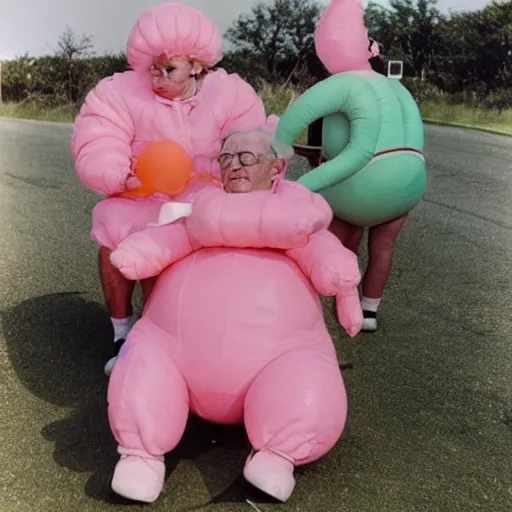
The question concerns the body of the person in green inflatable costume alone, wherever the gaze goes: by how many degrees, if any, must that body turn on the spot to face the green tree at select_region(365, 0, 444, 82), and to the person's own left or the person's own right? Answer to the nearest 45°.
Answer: approximately 45° to the person's own right

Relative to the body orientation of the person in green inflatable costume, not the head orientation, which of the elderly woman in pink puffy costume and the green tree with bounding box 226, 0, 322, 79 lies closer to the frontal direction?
the green tree

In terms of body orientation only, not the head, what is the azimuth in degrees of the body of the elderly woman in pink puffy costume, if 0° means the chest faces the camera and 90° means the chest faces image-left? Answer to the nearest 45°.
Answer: approximately 0°

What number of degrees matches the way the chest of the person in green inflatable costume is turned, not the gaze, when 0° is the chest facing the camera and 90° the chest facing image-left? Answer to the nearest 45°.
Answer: approximately 135°

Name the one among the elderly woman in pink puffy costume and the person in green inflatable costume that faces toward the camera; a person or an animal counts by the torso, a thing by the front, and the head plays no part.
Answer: the elderly woman in pink puffy costume

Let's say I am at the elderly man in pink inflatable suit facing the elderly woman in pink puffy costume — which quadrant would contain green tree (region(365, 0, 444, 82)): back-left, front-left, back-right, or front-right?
front-right

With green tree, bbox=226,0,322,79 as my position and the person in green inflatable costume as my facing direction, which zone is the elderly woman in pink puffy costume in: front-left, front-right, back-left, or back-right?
front-right

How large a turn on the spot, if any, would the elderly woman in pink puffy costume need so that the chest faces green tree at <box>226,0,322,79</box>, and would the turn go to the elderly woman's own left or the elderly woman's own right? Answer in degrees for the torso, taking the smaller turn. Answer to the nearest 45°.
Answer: approximately 135° to the elderly woman's own left

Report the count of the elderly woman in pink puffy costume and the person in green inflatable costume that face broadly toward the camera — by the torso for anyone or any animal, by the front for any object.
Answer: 1

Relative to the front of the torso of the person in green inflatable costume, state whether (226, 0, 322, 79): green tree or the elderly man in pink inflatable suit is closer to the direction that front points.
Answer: the green tree

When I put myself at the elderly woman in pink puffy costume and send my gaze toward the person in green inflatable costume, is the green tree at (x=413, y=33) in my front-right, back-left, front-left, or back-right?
front-left

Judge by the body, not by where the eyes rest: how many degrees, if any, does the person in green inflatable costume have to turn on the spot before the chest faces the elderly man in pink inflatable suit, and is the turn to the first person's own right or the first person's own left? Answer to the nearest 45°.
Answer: approximately 135° to the first person's own left
